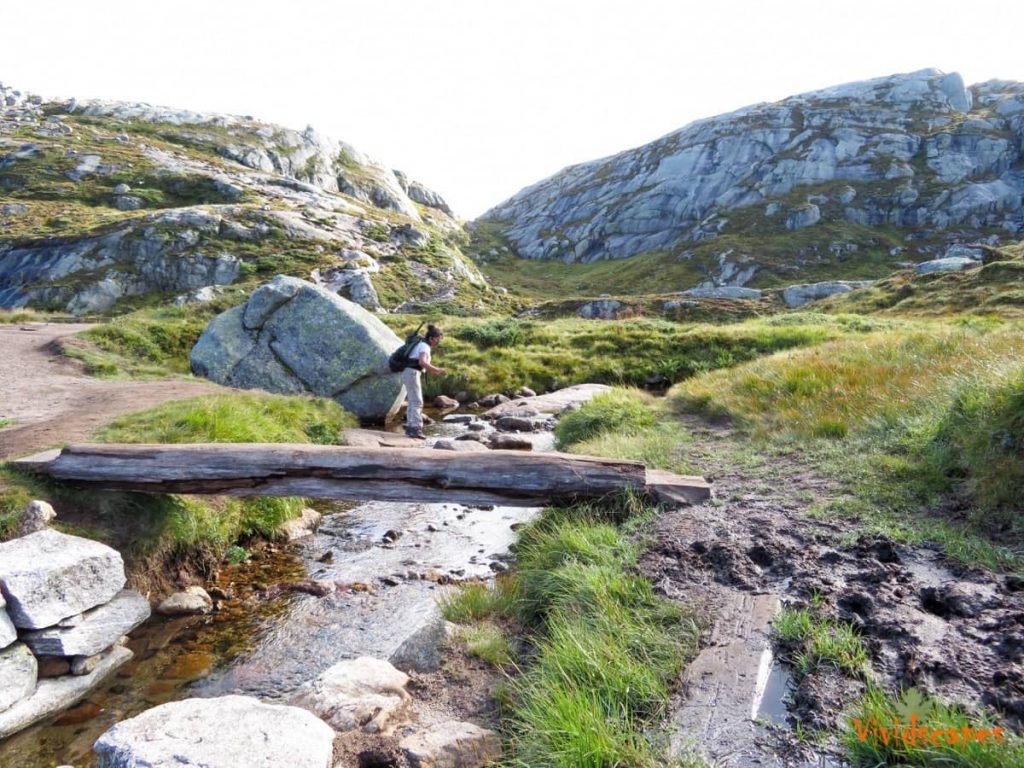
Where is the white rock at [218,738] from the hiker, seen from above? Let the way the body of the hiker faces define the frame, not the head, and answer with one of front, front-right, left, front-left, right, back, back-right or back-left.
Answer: right

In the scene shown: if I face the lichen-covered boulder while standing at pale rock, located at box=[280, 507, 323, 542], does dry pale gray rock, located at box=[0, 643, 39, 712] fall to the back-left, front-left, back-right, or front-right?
back-left

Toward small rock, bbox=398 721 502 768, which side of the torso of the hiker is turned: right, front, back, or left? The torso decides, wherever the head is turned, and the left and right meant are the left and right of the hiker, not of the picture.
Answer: right

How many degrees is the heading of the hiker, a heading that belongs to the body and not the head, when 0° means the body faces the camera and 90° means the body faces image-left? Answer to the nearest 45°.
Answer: approximately 270°

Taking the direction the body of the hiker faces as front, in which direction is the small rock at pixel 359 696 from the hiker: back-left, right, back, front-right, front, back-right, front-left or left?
right

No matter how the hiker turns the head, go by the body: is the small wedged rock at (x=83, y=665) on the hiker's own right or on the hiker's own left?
on the hiker's own right

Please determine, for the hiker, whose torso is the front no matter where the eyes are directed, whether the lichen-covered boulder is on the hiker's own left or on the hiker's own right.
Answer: on the hiker's own left

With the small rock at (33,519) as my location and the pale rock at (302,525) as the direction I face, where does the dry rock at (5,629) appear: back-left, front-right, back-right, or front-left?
back-right

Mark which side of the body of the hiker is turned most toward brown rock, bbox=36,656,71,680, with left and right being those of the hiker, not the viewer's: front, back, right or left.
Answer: right

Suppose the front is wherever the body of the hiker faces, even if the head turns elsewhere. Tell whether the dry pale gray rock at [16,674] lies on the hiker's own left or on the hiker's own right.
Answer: on the hiker's own right
